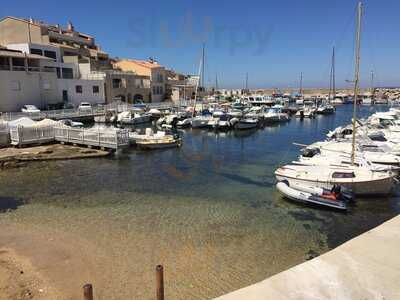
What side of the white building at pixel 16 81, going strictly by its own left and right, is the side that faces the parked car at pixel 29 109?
front

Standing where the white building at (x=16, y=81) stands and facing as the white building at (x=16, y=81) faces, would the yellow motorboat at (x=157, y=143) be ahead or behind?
ahead

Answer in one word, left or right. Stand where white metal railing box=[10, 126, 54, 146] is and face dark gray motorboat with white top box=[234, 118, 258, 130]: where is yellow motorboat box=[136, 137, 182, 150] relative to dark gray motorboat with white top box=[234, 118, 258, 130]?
right

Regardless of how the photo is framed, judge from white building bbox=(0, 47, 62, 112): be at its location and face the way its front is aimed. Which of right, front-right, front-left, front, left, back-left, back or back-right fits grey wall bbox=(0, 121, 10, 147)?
front-right

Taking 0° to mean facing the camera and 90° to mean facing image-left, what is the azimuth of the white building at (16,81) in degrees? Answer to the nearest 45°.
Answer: approximately 315°
